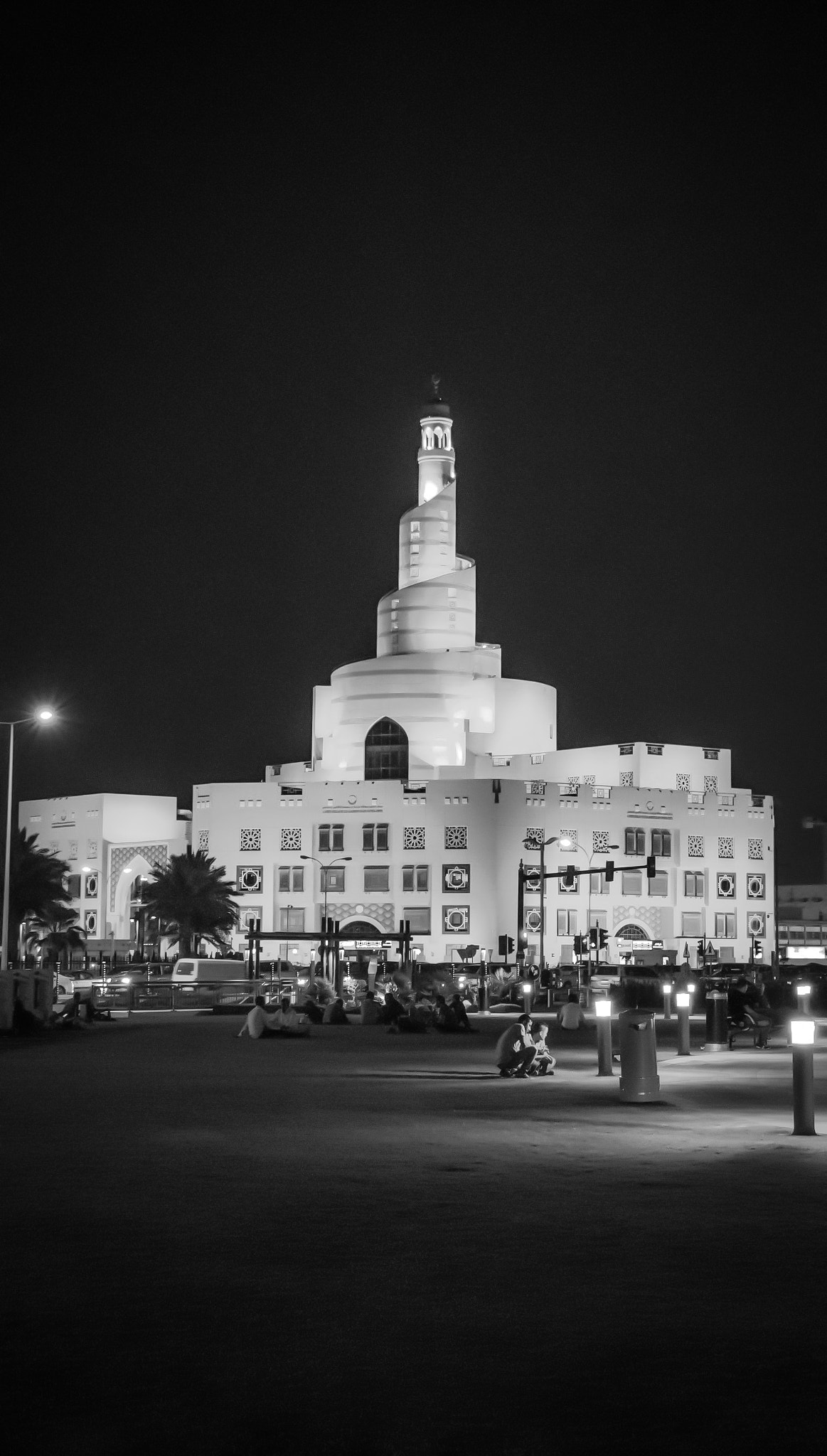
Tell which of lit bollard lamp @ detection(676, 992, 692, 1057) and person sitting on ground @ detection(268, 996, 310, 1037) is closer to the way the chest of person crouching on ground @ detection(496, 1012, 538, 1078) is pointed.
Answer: the lit bollard lamp

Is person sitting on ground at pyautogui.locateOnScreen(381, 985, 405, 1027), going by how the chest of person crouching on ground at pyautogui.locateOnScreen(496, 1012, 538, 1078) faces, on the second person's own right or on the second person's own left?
on the second person's own left

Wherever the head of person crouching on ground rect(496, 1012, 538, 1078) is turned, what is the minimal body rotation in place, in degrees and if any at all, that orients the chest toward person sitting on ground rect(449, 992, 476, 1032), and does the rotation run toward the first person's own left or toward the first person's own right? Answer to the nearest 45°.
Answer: approximately 90° to the first person's own left

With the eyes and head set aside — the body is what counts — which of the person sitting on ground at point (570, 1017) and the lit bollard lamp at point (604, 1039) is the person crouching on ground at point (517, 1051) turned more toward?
the lit bollard lamp

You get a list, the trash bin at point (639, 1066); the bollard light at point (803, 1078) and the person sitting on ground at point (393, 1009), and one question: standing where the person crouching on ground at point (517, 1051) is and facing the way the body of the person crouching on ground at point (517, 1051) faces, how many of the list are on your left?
1

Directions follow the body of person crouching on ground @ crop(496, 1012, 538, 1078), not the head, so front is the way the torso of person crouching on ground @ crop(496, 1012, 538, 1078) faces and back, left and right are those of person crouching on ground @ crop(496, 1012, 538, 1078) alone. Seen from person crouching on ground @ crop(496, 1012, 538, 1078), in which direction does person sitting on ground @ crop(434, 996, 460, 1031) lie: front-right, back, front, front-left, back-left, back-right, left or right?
left

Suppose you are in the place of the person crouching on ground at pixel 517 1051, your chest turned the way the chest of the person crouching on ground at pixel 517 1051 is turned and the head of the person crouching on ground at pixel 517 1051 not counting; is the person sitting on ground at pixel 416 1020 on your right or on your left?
on your left

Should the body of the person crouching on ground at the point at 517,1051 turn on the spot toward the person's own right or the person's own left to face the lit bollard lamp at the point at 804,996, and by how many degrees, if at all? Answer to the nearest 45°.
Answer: approximately 45° to the person's own left

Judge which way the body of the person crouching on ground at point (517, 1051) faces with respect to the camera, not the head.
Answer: to the viewer's right
